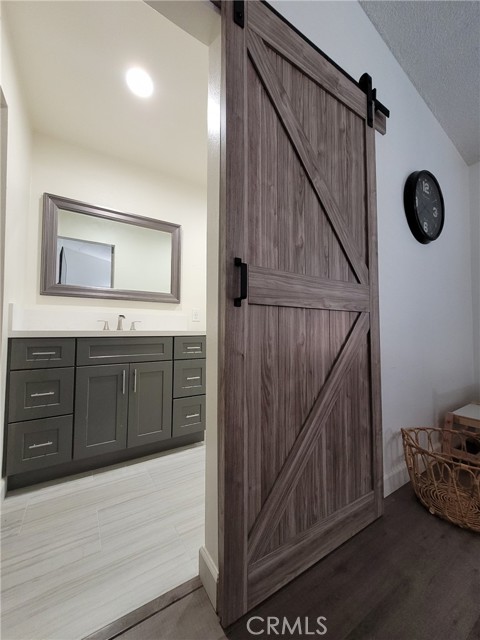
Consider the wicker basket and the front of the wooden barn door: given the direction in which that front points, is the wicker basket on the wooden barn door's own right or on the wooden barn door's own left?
on the wooden barn door's own left

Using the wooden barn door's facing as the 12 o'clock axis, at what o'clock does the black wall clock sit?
The black wall clock is roughly at 9 o'clock from the wooden barn door.

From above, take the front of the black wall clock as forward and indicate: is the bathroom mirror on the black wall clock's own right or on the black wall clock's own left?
on the black wall clock's own right

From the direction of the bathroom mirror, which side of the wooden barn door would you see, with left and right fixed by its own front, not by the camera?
back

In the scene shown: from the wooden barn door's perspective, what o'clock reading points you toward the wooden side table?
The wooden side table is roughly at 9 o'clock from the wooden barn door.

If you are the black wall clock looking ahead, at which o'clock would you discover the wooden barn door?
The wooden barn door is roughly at 2 o'clock from the black wall clock.

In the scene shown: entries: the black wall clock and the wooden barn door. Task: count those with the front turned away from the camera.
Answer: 0

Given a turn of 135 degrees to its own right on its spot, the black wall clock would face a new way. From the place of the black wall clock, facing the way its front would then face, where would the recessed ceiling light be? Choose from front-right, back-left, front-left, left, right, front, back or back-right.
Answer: front-left

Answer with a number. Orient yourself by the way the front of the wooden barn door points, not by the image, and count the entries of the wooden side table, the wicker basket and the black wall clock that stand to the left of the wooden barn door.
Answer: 3
